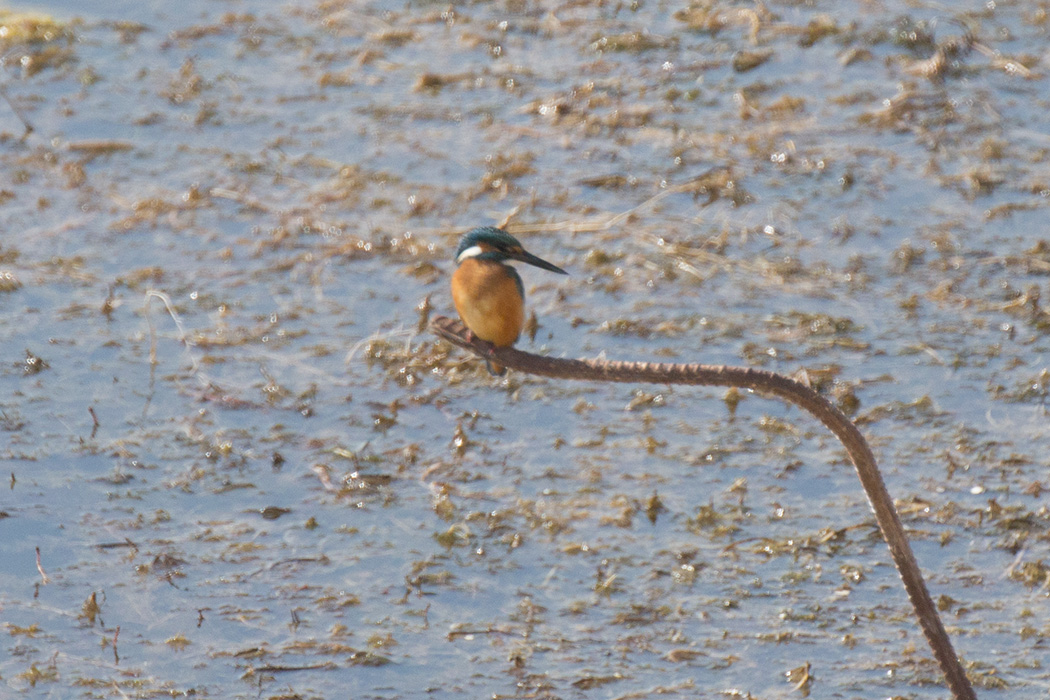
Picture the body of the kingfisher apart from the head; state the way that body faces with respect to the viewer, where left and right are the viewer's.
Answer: facing the viewer
